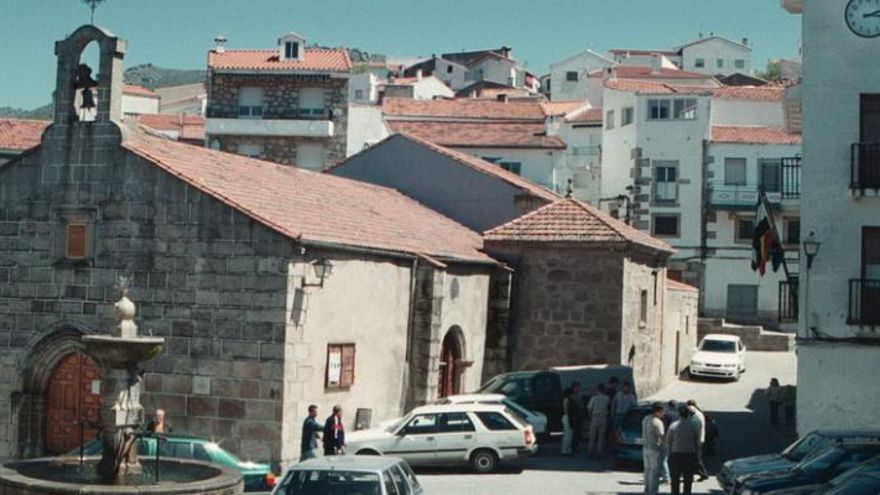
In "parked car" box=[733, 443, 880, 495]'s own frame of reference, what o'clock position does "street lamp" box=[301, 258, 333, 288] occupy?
The street lamp is roughly at 2 o'clock from the parked car.

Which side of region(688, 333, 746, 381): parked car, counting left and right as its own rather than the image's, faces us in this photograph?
front

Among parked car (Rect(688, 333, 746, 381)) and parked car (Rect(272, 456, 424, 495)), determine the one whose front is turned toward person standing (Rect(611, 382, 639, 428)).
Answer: parked car (Rect(688, 333, 746, 381))

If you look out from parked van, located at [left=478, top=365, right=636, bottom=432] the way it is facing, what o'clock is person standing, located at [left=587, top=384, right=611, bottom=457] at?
The person standing is roughly at 8 o'clock from the parked van.

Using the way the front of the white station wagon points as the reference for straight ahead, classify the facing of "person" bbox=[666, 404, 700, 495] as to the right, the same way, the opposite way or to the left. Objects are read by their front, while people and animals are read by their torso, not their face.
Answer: to the right

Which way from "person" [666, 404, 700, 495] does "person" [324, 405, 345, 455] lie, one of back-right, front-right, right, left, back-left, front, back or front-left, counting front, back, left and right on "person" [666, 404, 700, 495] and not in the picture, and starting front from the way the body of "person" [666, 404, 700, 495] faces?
left

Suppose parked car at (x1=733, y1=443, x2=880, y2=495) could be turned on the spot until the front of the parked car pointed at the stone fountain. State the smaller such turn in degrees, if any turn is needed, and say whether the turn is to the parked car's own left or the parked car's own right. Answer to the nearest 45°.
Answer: approximately 45° to the parked car's own right

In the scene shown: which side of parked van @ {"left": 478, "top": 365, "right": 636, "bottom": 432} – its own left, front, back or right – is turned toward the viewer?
left

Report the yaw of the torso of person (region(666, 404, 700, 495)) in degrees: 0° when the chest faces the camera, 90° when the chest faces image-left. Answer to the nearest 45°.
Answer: approximately 180°

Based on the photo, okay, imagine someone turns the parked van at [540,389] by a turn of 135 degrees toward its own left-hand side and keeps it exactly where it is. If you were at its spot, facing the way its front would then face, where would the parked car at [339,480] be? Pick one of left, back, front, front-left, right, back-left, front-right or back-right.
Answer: front-right

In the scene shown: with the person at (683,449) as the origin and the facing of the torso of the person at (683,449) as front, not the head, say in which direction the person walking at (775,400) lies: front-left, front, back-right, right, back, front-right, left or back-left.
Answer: front

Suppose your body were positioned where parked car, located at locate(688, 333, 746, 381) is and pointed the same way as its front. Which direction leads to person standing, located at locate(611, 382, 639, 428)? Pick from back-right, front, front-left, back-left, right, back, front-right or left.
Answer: front

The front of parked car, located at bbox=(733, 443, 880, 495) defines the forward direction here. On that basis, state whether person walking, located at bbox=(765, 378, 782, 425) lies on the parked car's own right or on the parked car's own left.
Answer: on the parked car's own right

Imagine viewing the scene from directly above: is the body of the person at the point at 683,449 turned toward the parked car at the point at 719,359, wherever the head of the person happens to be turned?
yes

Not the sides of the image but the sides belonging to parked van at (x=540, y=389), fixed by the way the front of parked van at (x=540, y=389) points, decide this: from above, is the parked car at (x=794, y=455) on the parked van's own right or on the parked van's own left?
on the parked van's own left

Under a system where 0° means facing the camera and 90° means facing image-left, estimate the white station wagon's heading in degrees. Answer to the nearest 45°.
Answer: approximately 90°

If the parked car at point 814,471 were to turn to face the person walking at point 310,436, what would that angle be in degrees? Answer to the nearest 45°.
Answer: approximately 45° to its right
